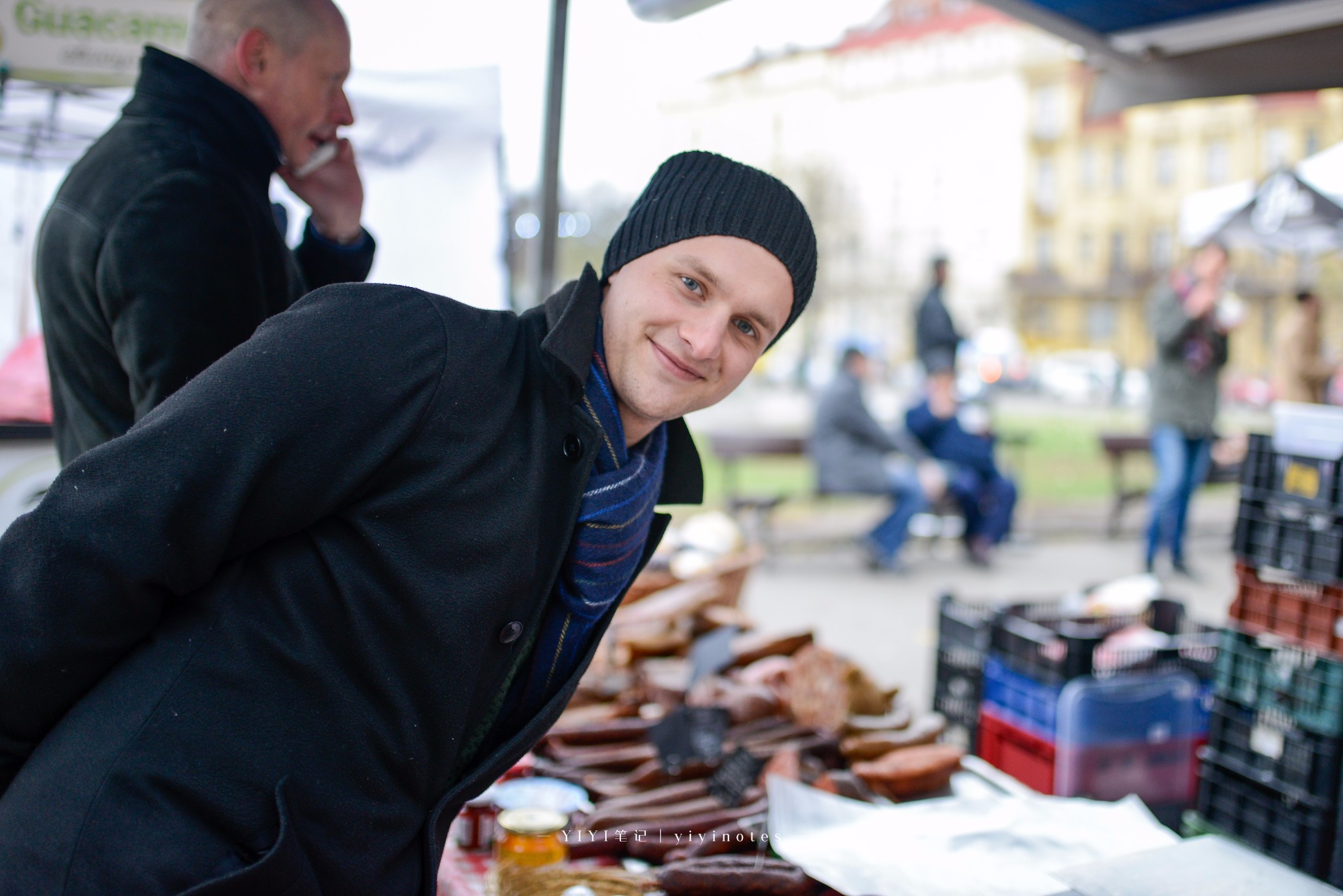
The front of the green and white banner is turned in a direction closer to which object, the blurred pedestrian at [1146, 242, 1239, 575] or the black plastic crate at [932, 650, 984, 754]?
the black plastic crate

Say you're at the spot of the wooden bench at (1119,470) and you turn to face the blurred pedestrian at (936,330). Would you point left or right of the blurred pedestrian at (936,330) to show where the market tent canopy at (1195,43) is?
left

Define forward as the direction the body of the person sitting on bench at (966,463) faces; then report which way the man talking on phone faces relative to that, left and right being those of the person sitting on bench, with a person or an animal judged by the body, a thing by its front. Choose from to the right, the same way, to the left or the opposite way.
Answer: to the left

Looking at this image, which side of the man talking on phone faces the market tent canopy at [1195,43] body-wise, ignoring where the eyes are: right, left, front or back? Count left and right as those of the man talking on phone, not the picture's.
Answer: front

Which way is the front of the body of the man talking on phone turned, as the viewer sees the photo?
to the viewer's right

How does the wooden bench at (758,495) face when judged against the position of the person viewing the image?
facing the viewer

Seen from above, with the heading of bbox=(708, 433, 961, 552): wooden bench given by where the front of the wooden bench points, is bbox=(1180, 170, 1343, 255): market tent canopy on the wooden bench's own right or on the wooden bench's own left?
on the wooden bench's own left

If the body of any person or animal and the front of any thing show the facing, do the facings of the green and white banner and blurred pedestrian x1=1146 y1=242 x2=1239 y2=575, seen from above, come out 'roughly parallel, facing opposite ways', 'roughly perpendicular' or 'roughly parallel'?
roughly parallel

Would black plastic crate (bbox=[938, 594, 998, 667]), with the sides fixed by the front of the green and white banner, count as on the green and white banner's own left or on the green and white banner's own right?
on the green and white banner's own left

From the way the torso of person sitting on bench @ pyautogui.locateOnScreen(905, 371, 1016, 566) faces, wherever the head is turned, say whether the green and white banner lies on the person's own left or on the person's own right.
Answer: on the person's own right

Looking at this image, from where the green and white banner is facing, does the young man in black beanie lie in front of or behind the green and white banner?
in front

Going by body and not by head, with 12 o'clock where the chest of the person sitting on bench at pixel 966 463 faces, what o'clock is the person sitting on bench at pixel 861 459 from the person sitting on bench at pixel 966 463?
the person sitting on bench at pixel 861 459 is roughly at 3 o'clock from the person sitting on bench at pixel 966 463.

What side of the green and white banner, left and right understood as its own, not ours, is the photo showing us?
front

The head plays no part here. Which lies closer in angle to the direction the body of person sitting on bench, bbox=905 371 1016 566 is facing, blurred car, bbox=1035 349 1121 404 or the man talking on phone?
the man talking on phone

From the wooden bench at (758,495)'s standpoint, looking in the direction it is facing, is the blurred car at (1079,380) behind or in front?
behind

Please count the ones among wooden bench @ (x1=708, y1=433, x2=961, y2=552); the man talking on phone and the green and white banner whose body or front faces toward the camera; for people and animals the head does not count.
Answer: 2

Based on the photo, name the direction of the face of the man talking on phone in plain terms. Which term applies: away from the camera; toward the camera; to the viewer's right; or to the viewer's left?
to the viewer's right

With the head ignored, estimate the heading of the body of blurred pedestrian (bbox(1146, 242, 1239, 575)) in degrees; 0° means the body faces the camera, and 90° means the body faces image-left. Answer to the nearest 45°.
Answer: approximately 315°

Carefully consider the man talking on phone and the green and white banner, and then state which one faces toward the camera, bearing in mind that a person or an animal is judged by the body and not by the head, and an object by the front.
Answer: the green and white banner
